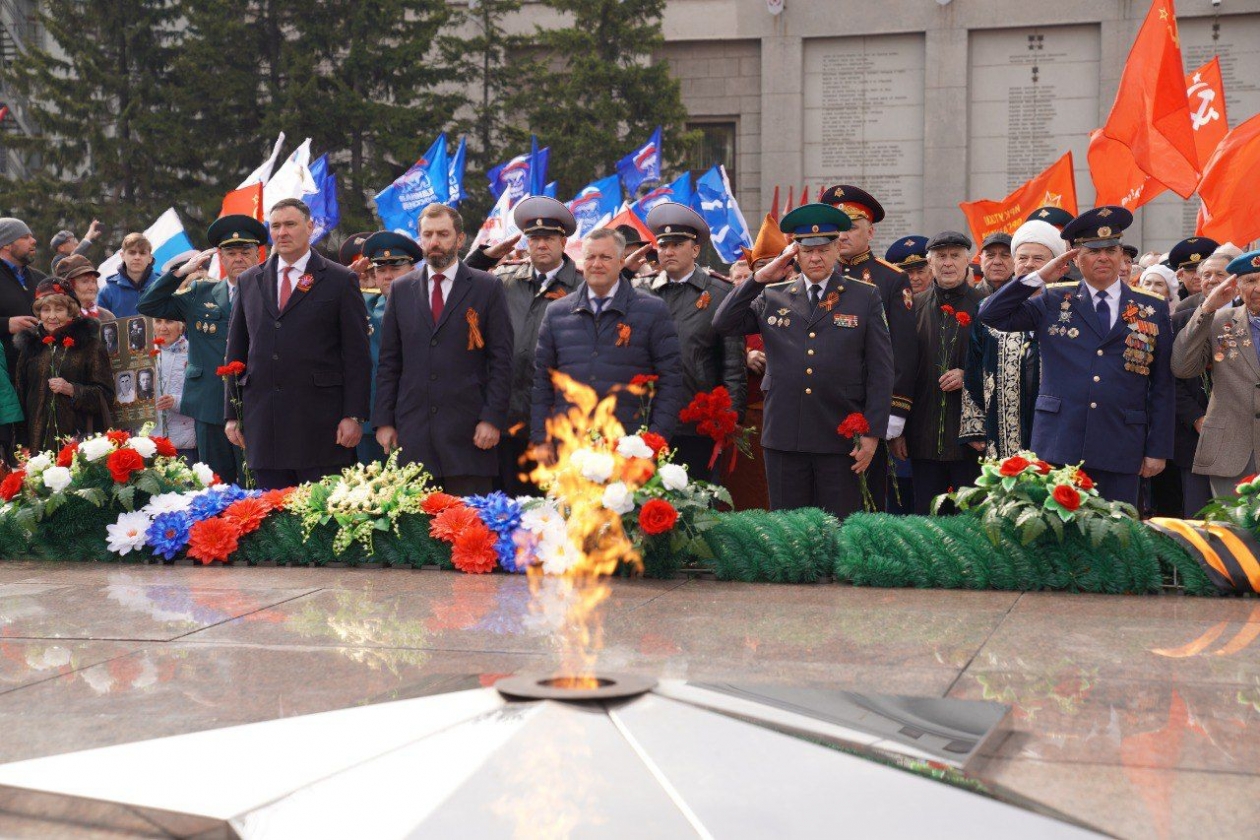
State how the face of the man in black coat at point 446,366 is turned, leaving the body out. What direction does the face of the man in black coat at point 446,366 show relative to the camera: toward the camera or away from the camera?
toward the camera

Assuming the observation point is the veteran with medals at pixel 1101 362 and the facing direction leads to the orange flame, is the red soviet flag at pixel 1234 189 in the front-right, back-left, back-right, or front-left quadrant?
back-right

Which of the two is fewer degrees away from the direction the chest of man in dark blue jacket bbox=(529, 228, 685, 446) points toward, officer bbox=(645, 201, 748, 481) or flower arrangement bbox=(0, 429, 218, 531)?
the flower arrangement

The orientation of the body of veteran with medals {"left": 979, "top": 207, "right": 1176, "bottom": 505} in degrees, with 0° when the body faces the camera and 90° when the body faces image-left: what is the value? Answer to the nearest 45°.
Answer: approximately 0°

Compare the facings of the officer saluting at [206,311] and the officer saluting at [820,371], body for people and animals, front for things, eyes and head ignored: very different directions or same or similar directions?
same or similar directions

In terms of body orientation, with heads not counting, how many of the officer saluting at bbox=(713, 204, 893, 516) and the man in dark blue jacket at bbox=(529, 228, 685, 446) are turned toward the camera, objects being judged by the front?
2

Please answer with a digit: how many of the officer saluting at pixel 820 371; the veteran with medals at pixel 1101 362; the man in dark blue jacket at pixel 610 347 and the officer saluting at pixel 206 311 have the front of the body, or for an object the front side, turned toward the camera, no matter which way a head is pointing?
4

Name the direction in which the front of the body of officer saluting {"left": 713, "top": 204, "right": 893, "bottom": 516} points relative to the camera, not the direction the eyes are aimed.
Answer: toward the camera

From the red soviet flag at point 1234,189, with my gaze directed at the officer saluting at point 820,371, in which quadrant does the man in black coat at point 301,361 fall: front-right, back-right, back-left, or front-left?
front-right

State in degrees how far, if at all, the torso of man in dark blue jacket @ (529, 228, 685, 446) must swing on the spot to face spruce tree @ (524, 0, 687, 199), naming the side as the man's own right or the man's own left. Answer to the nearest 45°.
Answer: approximately 180°

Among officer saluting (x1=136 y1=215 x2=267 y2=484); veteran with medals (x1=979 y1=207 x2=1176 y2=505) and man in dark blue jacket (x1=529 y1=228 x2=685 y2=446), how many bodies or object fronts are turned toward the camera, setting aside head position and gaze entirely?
3

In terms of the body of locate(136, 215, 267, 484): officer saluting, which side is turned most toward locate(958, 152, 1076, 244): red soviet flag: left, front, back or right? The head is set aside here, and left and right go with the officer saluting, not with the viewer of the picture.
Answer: left

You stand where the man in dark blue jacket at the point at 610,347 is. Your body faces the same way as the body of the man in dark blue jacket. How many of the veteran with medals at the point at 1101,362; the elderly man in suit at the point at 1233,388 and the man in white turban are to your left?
3

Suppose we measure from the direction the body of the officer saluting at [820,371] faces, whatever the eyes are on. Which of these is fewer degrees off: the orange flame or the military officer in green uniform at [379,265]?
the orange flame

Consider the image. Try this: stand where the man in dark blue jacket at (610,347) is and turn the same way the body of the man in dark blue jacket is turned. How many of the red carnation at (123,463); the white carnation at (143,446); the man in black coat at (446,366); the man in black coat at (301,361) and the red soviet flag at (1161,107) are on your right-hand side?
4

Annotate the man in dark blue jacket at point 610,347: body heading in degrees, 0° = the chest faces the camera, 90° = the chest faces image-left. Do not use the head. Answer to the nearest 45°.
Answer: approximately 0°

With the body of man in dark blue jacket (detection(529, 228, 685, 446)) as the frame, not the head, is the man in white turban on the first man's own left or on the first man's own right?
on the first man's own left

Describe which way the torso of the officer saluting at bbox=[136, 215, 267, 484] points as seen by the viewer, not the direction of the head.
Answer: toward the camera
